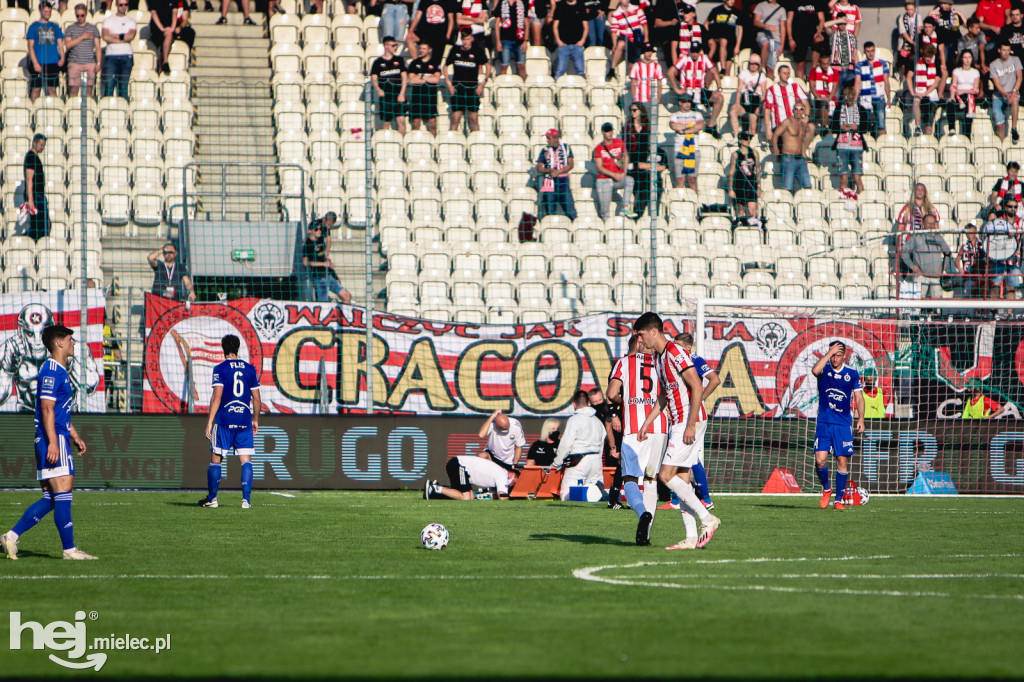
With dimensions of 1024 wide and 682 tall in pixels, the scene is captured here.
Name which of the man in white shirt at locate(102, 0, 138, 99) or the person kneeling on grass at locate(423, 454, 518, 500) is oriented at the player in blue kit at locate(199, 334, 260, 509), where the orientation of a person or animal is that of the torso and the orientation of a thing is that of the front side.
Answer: the man in white shirt

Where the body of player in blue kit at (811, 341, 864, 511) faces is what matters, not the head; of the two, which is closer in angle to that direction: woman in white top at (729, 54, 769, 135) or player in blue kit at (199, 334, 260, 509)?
the player in blue kit

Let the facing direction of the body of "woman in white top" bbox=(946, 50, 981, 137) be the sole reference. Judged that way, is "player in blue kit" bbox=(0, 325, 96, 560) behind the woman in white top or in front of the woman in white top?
in front

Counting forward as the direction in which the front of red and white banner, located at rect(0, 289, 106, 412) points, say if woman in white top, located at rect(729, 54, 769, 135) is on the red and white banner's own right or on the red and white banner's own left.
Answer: on the red and white banner's own left

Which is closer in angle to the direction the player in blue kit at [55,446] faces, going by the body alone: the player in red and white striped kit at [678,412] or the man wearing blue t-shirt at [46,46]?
the player in red and white striped kit

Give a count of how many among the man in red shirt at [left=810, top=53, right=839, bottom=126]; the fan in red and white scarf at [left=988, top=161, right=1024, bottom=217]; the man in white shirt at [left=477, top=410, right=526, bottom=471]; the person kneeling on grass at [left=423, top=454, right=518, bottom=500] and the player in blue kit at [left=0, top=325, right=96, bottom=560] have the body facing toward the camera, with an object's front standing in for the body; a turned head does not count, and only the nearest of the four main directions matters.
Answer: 3

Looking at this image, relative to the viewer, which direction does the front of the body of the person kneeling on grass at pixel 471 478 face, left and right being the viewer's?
facing to the right of the viewer

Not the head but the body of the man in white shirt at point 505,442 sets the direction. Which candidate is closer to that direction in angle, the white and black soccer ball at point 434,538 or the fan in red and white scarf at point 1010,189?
the white and black soccer ball

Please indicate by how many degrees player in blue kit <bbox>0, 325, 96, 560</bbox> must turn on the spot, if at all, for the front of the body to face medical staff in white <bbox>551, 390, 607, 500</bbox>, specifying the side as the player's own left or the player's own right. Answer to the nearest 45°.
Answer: approximately 45° to the player's own left

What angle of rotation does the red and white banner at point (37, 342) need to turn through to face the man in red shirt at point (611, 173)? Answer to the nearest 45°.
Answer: approximately 90° to its left

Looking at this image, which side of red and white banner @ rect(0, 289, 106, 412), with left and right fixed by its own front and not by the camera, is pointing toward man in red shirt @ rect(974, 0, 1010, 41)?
left

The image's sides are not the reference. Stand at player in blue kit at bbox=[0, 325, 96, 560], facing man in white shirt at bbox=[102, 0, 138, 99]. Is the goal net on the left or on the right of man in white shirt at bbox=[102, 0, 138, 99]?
right
